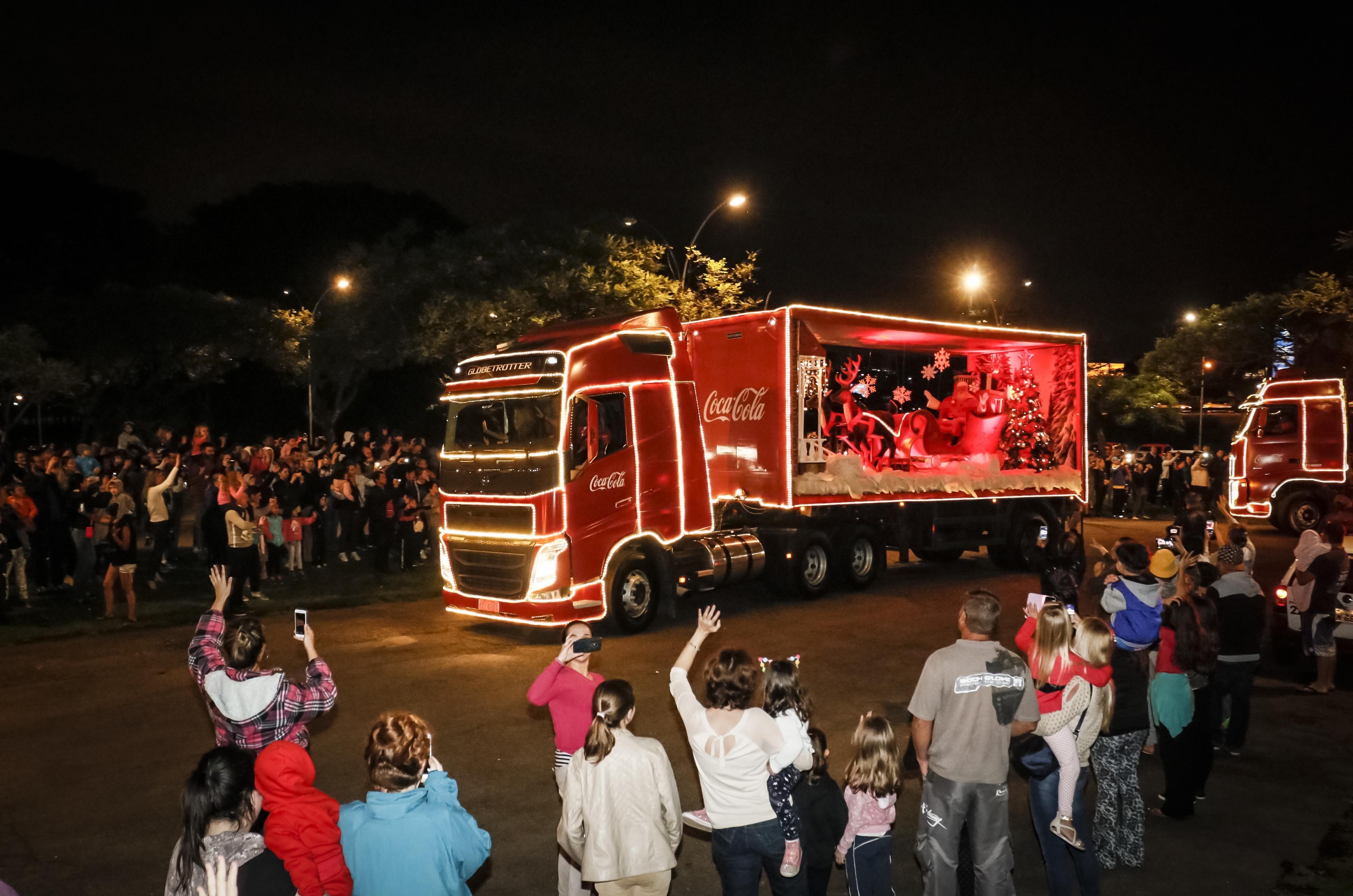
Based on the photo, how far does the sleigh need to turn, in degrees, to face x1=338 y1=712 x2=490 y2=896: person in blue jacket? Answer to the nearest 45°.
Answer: approximately 45° to its left

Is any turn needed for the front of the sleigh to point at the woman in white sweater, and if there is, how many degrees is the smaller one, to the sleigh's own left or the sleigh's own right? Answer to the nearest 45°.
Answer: approximately 45° to the sleigh's own left

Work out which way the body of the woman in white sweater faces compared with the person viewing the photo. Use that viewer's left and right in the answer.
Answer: facing away from the viewer

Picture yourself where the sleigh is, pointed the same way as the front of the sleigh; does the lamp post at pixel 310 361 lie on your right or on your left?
on your right

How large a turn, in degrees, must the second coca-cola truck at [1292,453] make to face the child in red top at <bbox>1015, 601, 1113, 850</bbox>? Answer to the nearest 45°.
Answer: approximately 90° to its left

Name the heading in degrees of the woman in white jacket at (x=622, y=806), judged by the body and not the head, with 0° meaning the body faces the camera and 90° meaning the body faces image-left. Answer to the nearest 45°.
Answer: approximately 180°

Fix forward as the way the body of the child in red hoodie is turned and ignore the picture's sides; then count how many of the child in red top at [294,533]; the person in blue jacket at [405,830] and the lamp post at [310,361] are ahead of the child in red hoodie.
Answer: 2

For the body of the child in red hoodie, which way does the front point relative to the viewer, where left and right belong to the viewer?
facing away from the viewer

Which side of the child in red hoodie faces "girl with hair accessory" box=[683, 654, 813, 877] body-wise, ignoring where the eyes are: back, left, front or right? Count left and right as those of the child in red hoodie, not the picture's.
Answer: right

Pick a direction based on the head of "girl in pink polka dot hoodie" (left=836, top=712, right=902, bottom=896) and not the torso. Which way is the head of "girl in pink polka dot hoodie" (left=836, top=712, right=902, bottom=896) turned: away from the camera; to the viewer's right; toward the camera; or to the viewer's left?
away from the camera

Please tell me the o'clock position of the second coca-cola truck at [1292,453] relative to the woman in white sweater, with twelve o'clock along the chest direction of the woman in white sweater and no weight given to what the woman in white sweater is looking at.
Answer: The second coca-cola truck is roughly at 1 o'clock from the woman in white sweater.

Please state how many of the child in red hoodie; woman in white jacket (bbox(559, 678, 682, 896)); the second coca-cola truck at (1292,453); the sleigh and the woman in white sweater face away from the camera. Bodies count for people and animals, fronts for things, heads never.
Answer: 3

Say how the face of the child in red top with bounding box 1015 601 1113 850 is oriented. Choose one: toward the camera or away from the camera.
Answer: away from the camera

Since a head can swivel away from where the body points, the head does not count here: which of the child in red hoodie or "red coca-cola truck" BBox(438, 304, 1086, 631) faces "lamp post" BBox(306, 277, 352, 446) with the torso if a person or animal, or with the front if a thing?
the child in red hoodie

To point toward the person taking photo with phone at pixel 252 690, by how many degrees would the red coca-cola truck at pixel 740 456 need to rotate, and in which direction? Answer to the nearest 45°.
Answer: approximately 45° to its left
